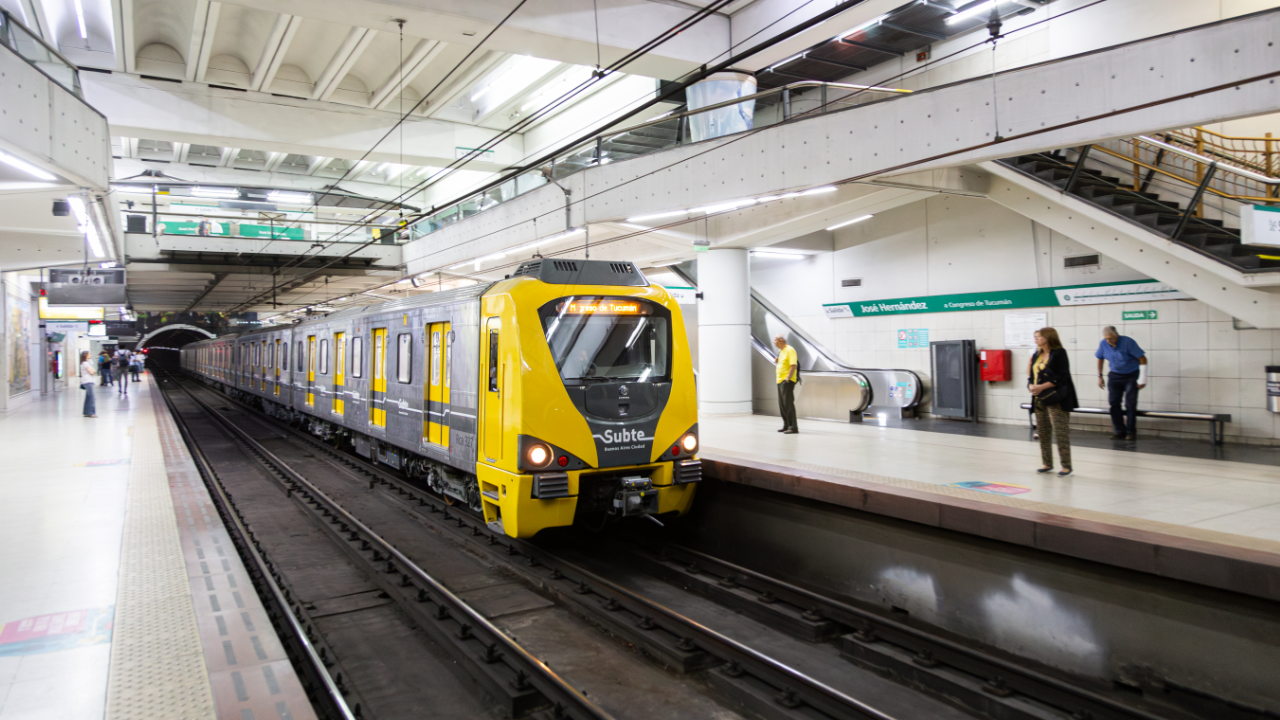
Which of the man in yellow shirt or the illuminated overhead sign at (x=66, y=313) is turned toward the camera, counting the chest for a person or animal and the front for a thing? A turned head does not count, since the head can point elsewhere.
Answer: the illuminated overhead sign

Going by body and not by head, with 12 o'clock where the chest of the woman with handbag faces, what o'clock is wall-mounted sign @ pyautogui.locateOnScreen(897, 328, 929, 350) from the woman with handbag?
The wall-mounted sign is roughly at 4 o'clock from the woman with handbag.

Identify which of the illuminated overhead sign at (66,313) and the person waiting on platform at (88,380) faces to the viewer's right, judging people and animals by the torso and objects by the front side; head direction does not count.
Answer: the person waiting on platform

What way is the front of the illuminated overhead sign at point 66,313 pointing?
toward the camera

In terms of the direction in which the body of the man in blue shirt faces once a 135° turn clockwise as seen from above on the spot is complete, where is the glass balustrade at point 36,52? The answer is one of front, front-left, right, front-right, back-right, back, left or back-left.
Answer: back-left

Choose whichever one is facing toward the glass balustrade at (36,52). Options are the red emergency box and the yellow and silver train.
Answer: the red emergency box

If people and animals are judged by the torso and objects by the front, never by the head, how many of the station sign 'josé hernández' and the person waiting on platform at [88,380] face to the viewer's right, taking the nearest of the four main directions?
1

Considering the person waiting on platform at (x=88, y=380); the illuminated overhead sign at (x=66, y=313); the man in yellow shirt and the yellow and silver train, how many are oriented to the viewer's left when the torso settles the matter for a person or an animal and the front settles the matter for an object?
1

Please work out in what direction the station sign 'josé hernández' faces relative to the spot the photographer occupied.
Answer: facing the viewer and to the left of the viewer

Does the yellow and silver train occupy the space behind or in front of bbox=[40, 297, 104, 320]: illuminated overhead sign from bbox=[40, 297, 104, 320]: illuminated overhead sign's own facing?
in front

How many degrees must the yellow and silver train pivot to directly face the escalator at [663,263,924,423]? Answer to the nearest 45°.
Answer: approximately 90° to its left

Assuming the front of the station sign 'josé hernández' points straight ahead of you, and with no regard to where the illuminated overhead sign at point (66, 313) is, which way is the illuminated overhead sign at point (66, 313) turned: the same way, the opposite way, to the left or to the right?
to the left

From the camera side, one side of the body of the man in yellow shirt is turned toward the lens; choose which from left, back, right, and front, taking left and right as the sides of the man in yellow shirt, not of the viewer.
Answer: left

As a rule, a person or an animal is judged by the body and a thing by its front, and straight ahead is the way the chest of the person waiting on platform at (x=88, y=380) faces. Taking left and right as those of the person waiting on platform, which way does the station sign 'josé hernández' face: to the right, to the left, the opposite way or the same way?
the opposite way

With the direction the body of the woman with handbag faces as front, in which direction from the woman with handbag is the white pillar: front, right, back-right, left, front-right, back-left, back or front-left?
right

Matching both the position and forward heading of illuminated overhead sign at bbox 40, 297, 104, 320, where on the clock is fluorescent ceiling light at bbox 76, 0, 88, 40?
The fluorescent ceiling light is roughly at 12 o'clock from the illuminated overhead sign.

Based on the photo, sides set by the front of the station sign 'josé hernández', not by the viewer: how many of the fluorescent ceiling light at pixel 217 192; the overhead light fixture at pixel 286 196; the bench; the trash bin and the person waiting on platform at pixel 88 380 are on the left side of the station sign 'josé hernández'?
2

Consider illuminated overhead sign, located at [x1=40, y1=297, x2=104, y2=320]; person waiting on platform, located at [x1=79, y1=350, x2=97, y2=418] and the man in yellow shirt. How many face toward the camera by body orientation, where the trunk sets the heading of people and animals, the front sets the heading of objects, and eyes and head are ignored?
1
